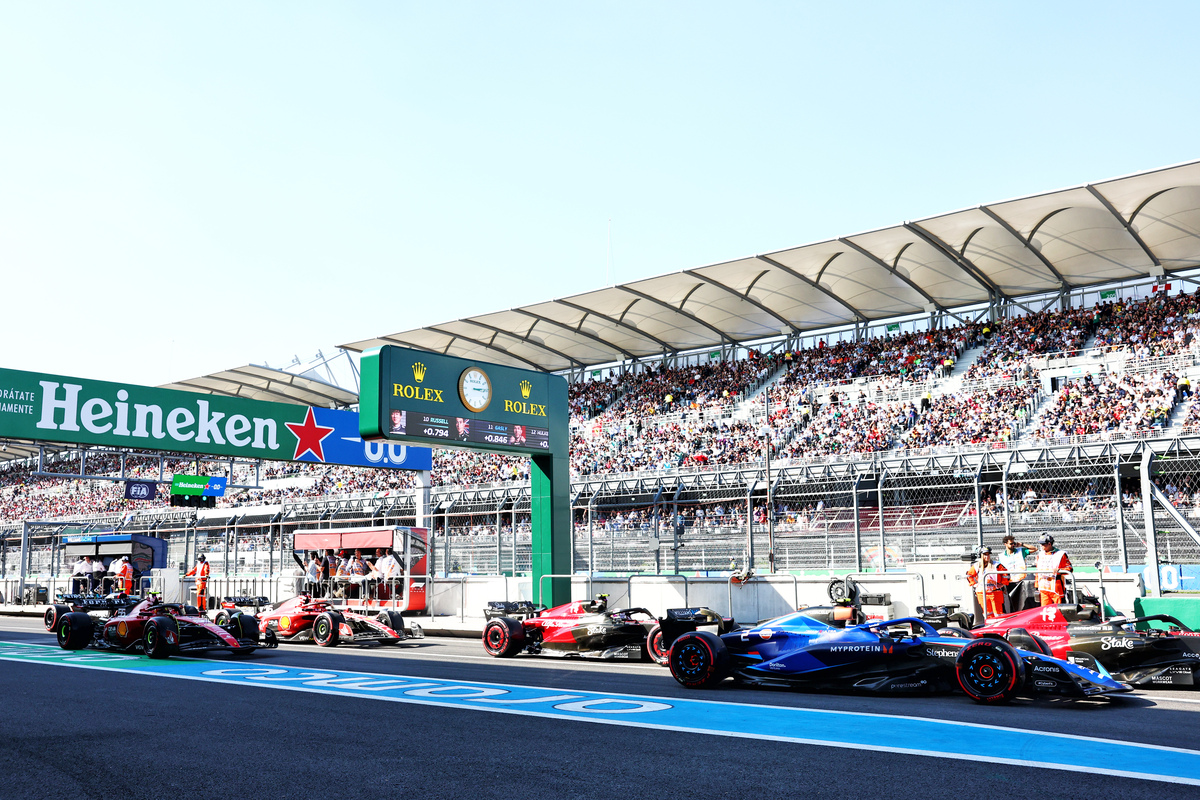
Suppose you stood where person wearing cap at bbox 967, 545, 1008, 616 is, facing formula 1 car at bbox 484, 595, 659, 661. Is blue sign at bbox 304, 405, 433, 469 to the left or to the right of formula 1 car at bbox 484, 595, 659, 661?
right

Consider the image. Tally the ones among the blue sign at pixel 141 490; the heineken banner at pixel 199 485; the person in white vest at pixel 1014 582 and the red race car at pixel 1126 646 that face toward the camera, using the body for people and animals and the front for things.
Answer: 3

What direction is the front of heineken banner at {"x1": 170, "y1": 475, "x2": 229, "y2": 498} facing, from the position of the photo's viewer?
facing the viewer

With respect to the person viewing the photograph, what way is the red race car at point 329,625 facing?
facing the viewer and to the right of the viewer

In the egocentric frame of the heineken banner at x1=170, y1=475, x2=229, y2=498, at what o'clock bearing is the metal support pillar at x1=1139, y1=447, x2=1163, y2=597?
The metal support pillar is roughly at 11 o'clock from the heineken banner.

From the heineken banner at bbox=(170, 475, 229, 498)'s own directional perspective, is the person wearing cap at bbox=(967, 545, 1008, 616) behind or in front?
in front

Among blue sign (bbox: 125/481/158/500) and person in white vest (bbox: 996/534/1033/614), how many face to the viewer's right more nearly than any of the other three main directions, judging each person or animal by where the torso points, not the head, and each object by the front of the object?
0

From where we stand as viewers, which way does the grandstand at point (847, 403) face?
facing the viewer and to the left of the viewer

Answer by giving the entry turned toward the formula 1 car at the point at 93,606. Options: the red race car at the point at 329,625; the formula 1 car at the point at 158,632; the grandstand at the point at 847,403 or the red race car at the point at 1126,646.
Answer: the grandstand

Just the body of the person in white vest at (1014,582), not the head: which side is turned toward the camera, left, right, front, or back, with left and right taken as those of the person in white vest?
front
